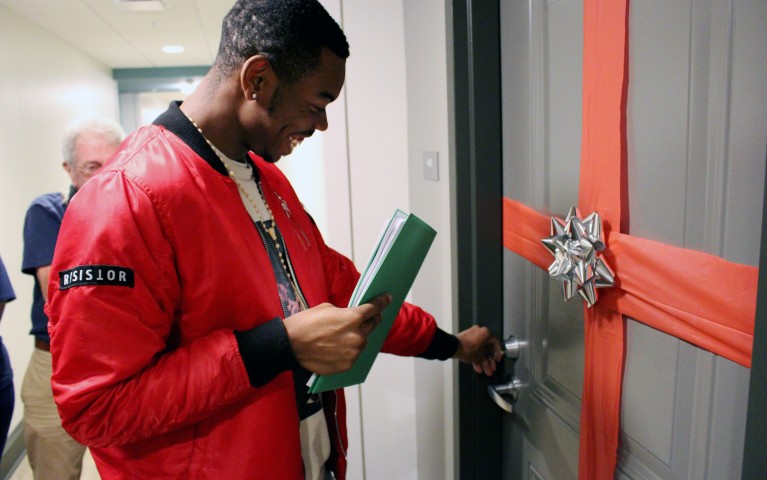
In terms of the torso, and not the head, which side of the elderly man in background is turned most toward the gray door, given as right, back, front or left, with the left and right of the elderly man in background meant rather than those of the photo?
front

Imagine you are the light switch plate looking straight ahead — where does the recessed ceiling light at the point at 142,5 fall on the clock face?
The recessed ceiling light is roughly at 3 o'clock from the light switch plate.

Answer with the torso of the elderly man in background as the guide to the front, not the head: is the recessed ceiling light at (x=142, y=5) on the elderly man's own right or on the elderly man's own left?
on the elderly man's own left

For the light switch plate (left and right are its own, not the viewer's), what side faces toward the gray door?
left

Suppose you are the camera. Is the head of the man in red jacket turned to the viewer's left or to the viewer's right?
to the viewer's right

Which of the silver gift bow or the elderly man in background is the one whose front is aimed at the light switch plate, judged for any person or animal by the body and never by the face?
the elderly man in background

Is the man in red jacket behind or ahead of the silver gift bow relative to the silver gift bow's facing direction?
ahead

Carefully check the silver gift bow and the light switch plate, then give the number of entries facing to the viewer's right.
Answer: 0

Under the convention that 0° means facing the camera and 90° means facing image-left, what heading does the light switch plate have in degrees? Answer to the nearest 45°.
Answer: approximately 45°

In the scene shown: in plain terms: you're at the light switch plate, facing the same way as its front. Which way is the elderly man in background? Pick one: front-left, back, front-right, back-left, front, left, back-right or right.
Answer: front-right

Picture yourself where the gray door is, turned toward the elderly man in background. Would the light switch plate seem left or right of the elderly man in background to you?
right

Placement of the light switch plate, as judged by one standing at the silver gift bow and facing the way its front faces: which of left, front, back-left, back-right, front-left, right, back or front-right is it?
right

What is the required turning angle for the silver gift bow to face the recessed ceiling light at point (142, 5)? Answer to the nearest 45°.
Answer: approximately 90° to its right

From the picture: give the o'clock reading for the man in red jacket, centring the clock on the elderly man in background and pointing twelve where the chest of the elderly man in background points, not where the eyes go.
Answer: The man in red jacket is roughly at 1 o'clock from the elderly man in background.
